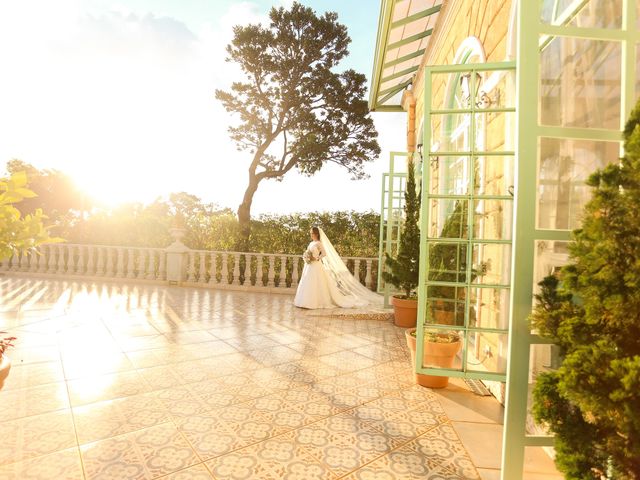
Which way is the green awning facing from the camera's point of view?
to the viewer's left

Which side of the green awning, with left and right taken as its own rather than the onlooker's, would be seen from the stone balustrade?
front

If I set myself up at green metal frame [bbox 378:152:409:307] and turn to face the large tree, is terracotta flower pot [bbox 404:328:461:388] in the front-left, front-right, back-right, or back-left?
back-left

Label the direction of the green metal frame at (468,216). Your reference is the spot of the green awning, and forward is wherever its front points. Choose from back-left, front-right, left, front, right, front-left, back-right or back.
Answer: left
